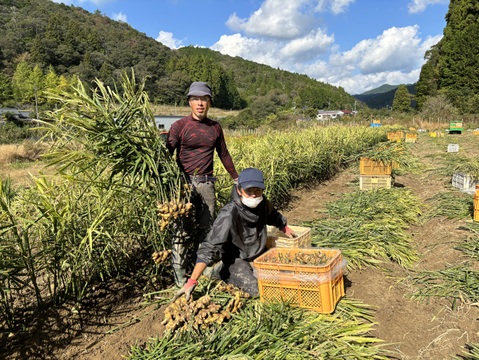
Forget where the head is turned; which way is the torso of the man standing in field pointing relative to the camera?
toward the camera

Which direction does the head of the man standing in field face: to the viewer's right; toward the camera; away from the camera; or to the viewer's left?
toward the camera

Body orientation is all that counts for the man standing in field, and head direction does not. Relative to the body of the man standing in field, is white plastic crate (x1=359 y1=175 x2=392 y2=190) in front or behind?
behind

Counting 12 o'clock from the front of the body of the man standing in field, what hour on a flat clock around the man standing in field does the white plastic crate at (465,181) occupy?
The white plastic crate is roughly at 8 o'clock from the man standing in field.

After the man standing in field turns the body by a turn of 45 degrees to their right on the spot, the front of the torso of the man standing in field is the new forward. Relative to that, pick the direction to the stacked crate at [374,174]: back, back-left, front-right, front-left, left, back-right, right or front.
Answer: back

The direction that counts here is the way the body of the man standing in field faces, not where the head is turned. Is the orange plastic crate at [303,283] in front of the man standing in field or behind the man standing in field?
in front

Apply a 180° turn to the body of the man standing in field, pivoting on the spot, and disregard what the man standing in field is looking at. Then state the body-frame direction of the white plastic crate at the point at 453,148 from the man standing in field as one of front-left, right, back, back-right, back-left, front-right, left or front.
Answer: front-right
